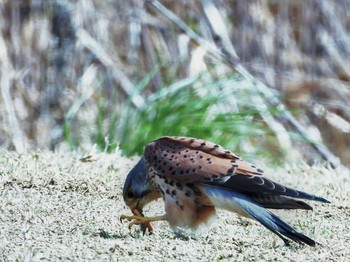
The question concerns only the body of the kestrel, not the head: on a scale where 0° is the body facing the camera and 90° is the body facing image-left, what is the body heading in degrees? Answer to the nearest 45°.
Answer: approximately 90°
